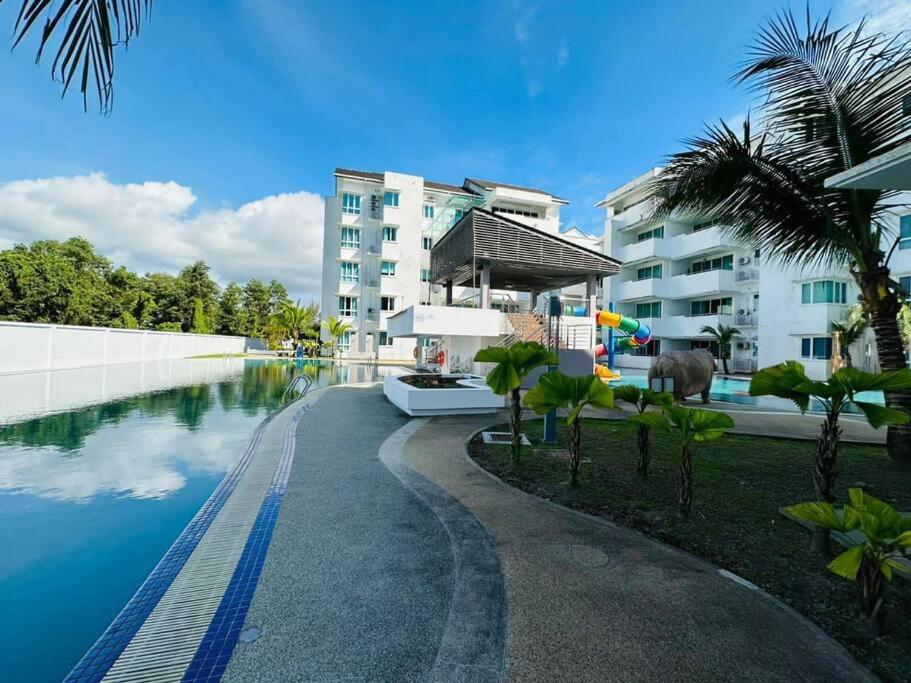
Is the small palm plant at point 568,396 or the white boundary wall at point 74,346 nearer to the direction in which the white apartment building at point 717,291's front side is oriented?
the white boundary wall

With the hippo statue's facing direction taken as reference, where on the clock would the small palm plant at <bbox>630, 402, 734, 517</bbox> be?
The small palm plant is roughly at 9 o'clock from the hippo statue.

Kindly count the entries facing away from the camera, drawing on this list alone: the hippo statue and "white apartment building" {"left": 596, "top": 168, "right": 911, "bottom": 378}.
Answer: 0

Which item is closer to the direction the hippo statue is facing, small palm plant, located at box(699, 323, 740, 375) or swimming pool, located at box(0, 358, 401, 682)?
the swimming pool

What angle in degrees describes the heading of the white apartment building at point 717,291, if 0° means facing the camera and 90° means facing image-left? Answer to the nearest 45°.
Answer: approximately 45°

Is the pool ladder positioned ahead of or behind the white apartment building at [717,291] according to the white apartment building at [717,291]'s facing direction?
ahead

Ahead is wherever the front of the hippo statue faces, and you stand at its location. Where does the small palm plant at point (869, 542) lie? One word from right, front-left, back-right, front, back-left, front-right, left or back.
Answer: left

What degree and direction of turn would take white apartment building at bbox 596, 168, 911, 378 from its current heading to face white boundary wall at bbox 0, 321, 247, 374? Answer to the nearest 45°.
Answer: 0° — it already faces it

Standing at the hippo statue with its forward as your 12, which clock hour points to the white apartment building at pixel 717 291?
The white apartment building is roughly at 3 o'clock from the hippo statue.

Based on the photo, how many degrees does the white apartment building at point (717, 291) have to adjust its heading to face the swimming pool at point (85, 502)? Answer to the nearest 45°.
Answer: approximately 45° to its left

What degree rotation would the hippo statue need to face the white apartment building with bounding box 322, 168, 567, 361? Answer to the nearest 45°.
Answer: approximately 45° to its right

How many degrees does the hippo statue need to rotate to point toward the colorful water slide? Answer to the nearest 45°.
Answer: approximately 90° to its right

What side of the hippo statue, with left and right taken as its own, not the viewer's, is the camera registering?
left

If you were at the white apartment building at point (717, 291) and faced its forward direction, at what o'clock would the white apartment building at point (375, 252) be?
the white apartment building at point (375, 252) is roughly at 1 o'clock from the white apartment building at point (717, 291).
